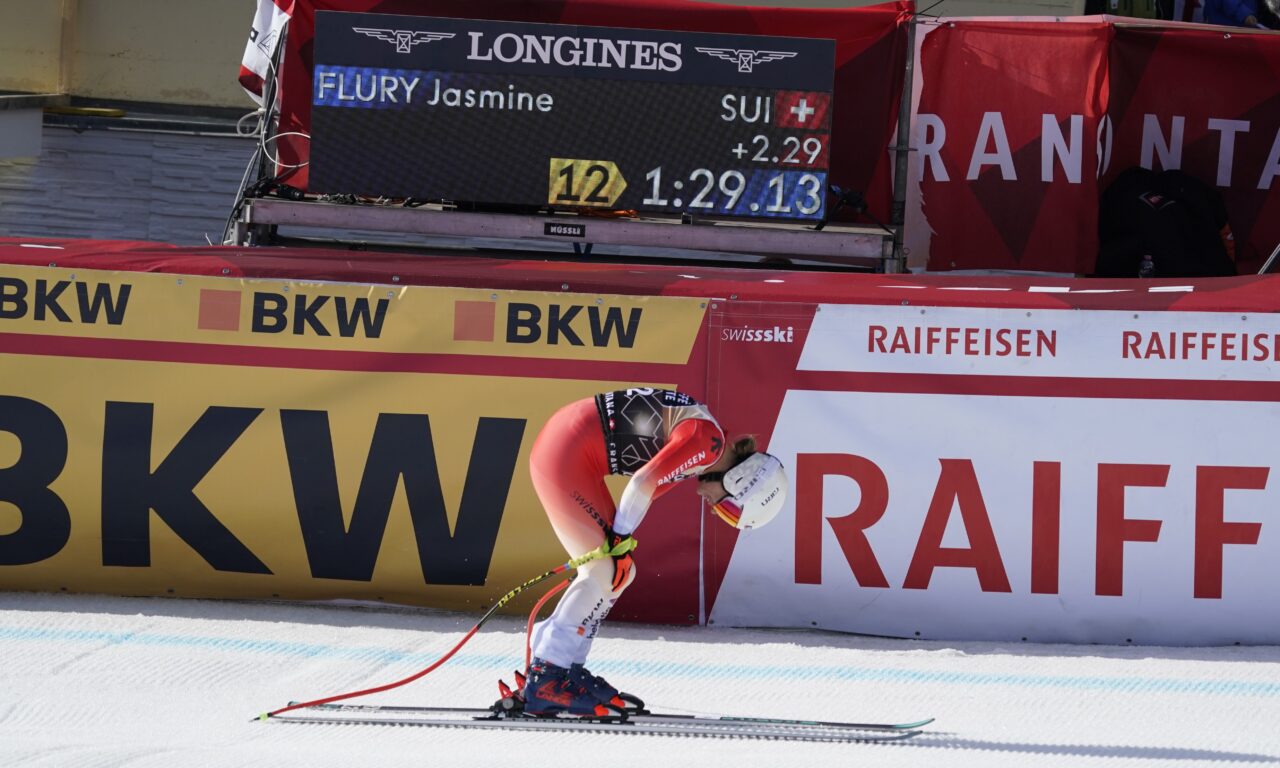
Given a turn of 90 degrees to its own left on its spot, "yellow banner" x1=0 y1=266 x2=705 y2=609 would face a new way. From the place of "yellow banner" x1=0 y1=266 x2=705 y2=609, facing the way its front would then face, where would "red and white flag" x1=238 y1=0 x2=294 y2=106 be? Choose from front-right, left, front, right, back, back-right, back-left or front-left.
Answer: left

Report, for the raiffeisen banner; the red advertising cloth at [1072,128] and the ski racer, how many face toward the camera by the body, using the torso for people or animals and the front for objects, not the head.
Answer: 2

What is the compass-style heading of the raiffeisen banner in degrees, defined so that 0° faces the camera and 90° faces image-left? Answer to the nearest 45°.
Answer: approximately 0°

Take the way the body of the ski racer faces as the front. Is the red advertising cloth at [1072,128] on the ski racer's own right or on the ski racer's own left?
on the ski racer's own left

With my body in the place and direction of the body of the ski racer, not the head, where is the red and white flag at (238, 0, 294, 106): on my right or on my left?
on my left

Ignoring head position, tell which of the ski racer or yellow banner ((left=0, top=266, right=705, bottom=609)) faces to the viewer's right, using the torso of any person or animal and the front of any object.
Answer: the ski racer

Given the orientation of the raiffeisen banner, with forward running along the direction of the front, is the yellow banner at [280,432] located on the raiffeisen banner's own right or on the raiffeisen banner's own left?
on the raiffeisen banner's own right

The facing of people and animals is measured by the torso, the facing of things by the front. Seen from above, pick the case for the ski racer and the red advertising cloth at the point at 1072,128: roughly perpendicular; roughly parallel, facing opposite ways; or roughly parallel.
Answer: roughly perpendicular

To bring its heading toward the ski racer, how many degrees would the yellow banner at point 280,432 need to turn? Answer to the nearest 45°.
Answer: approximately 45° to its left

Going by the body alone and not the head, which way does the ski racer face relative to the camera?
to the viewer's right
